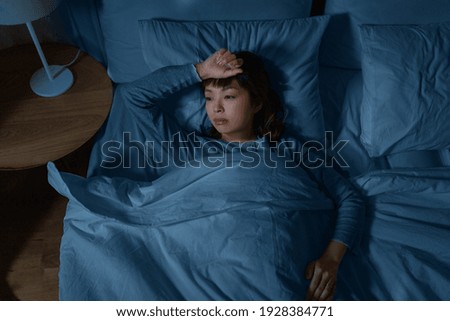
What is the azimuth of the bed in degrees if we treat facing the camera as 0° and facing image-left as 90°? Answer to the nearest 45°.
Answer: approximately 0°

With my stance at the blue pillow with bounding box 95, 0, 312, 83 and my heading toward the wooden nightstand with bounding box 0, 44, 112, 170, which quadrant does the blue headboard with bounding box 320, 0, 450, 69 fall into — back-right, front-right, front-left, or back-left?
back-left
